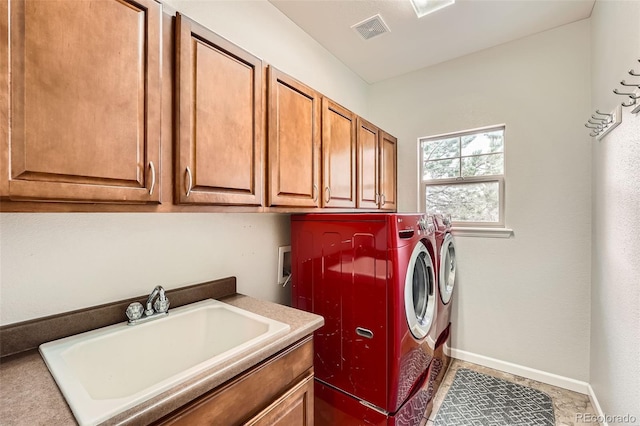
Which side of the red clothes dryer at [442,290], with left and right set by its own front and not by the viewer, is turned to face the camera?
right

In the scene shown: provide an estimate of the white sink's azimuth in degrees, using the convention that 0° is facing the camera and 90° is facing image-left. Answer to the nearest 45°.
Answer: approximately 315°

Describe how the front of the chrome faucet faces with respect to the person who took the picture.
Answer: facing the viewer and to the right of the viewer

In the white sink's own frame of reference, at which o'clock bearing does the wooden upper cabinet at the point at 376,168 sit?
The wooden upper cabinet is roughly at 10 o'clock from the white sink.

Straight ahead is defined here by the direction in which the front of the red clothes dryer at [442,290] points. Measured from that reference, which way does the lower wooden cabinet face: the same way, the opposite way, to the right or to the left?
the same way

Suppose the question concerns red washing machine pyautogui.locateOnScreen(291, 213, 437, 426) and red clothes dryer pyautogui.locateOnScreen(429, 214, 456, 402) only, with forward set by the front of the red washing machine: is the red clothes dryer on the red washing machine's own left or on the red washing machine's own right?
on the red washing machine's own left

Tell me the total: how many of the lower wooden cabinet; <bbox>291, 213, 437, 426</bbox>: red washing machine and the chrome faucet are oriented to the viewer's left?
0

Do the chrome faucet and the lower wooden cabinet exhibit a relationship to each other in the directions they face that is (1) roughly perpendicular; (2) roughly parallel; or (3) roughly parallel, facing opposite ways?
roughly parallel

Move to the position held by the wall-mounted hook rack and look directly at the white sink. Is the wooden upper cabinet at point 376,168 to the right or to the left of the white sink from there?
right

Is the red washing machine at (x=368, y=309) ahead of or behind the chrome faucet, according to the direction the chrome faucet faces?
ahead

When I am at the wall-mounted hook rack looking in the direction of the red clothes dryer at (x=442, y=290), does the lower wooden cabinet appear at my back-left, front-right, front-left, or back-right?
front-left

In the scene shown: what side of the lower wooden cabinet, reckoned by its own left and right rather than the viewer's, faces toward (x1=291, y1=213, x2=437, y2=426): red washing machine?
left

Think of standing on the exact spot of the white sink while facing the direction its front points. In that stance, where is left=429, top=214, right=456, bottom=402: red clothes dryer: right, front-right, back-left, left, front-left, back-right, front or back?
front-left

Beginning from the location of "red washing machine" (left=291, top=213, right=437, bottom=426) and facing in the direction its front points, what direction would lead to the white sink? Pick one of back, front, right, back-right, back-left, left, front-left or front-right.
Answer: right

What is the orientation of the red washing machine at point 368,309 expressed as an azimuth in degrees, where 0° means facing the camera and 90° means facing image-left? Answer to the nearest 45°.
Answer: approximately 315°
